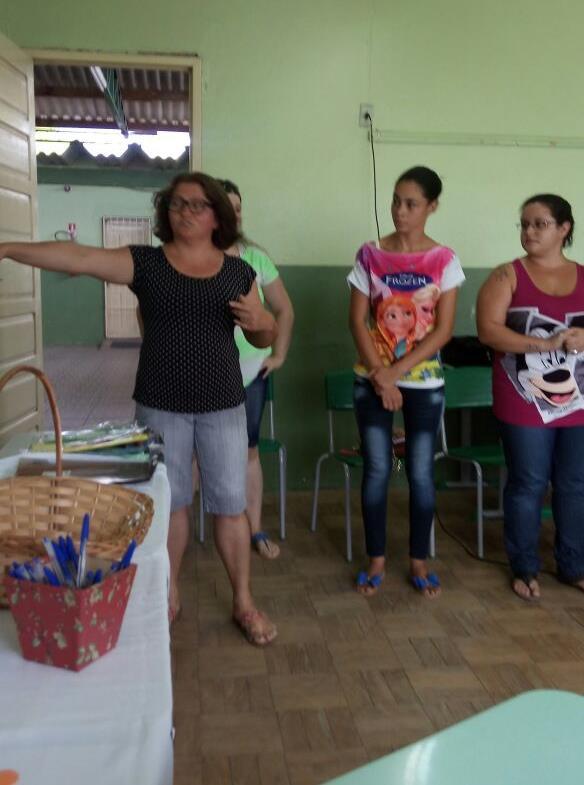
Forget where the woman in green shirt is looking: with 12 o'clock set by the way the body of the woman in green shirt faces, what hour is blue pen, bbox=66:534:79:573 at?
The blue pen is roughly at 12 o'clock from the woman in green shirt.

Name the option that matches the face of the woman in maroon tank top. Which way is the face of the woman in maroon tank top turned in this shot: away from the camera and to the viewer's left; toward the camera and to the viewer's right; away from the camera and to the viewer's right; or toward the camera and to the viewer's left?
toward the camera and to the viewer's left

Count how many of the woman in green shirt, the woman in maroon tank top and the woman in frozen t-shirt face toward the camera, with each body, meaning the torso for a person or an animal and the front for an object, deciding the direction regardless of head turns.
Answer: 3

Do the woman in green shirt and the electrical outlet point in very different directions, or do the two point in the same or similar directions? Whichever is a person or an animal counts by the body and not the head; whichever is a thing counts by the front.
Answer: same or similar directions

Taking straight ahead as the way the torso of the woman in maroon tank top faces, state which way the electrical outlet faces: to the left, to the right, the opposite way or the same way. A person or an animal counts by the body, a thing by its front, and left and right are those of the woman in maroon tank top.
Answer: the same way

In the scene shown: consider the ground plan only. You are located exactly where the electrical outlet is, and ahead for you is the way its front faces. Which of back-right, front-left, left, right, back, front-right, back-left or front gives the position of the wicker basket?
front

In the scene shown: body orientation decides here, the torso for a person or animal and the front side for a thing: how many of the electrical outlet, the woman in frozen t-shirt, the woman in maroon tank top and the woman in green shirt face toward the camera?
4

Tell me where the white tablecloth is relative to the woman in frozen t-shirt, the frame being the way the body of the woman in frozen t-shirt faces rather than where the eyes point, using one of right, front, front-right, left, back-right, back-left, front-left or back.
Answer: front

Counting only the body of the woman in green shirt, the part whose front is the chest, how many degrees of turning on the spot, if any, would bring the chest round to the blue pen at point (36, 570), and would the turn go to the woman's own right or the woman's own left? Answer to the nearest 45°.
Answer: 0° — they already face it

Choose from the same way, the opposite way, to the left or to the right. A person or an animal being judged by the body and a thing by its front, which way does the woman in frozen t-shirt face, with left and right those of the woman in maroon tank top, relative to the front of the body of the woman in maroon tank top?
the same way

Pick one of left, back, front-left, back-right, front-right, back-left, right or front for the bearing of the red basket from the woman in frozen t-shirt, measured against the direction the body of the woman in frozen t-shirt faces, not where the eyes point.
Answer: front

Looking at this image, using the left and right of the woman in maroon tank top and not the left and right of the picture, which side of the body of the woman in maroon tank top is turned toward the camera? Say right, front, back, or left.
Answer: front

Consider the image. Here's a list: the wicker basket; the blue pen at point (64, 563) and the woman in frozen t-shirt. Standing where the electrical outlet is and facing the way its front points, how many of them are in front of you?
3

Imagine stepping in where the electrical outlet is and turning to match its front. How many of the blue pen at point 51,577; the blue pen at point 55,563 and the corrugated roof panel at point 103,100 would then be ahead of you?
2

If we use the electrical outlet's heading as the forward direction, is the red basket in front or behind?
in front

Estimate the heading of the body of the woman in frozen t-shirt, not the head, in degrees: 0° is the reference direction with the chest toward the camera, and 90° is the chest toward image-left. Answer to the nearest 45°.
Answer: approximately 0°
